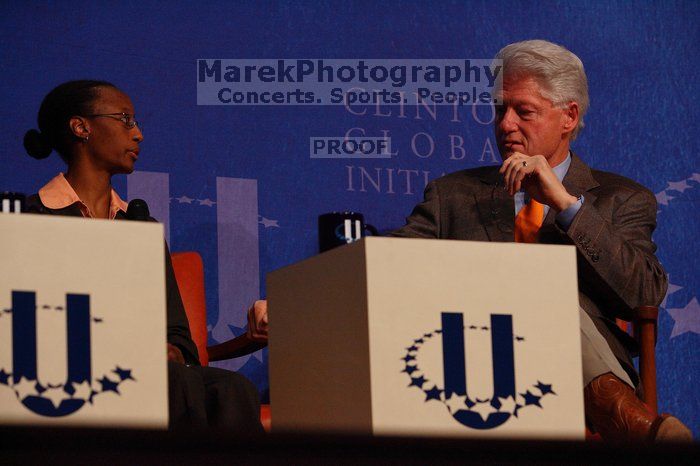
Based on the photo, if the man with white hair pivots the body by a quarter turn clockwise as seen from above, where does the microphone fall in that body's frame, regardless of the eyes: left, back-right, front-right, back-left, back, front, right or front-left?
front

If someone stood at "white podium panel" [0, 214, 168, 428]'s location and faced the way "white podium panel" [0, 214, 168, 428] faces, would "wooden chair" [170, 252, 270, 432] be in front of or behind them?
behind

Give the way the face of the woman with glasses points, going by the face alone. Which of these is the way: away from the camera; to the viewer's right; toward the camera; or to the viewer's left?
to the viewer's right

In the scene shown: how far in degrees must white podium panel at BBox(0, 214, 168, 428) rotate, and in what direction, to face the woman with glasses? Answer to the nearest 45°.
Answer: approximately 180°

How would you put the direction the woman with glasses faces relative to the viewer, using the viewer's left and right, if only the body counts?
facing the viewer and to the right of the viewer

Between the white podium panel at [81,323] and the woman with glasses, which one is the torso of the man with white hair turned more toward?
the white podium panel

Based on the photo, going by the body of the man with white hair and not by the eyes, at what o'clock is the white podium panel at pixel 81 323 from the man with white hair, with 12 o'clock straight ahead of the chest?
The white podium panel is roughly at 1 o'clock from the man with white hair.

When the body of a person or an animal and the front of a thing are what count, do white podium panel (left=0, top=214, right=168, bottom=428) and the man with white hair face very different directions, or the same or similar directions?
same or similar directions

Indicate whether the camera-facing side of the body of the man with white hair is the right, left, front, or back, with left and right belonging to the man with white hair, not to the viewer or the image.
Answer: front

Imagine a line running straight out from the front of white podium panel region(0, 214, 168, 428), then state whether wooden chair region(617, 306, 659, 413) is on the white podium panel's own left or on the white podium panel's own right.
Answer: on the white podium panel's own left

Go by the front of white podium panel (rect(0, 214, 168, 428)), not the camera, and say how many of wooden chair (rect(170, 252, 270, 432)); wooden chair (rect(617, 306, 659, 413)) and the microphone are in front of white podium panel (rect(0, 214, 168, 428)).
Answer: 0

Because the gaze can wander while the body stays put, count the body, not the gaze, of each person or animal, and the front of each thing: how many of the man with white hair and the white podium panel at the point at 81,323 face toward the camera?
2

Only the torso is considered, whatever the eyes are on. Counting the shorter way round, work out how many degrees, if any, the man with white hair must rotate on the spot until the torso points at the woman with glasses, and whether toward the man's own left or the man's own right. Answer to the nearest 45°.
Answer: approximately 90° to the man's own right

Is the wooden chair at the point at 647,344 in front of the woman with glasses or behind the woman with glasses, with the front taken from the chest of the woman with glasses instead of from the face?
in front
